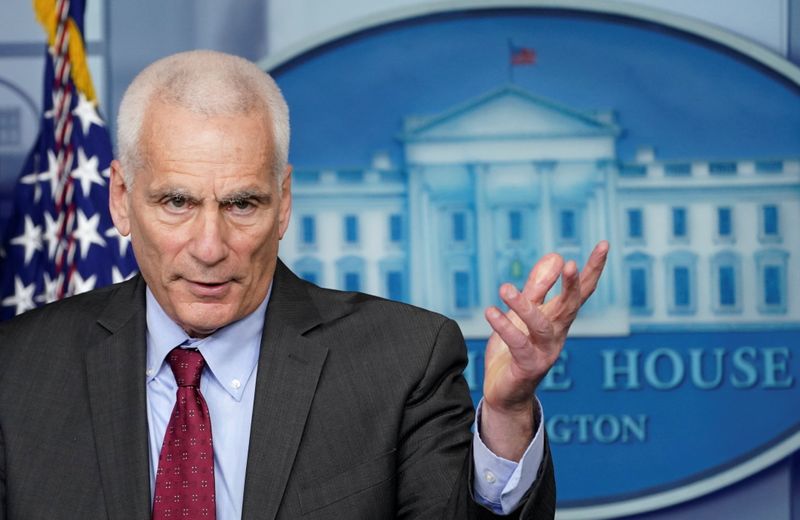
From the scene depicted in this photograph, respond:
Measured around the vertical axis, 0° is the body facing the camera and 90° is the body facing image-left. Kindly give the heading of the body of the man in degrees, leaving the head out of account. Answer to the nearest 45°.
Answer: approximately 0°

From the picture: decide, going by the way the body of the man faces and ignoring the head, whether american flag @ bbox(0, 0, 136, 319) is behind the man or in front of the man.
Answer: behind
